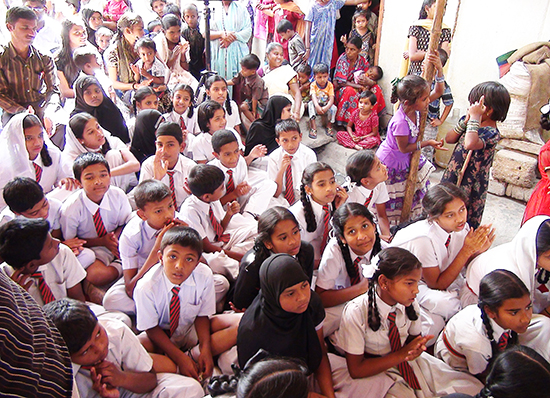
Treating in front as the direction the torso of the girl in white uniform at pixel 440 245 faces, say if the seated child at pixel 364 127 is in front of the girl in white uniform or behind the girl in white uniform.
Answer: behind

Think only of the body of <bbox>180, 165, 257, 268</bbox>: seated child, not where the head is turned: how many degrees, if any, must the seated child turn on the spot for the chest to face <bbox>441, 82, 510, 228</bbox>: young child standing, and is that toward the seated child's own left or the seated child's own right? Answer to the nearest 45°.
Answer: approximately 45° to the seated child's own left

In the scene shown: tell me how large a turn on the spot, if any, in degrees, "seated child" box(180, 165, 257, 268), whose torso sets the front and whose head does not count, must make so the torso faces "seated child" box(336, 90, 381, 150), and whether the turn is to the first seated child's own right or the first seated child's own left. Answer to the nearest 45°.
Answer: approximately 90° to the first seated child's own left

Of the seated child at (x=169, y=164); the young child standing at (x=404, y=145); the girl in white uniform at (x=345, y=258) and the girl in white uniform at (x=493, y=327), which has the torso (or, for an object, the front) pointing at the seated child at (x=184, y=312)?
the seated child at (x=169, y=164)

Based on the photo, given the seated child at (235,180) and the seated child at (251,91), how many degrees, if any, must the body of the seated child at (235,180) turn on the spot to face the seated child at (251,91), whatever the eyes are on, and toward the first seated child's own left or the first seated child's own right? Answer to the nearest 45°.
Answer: approximately 135° to the first seated child's own left

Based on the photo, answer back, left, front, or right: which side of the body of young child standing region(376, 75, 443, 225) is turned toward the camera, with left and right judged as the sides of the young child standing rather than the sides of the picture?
right
